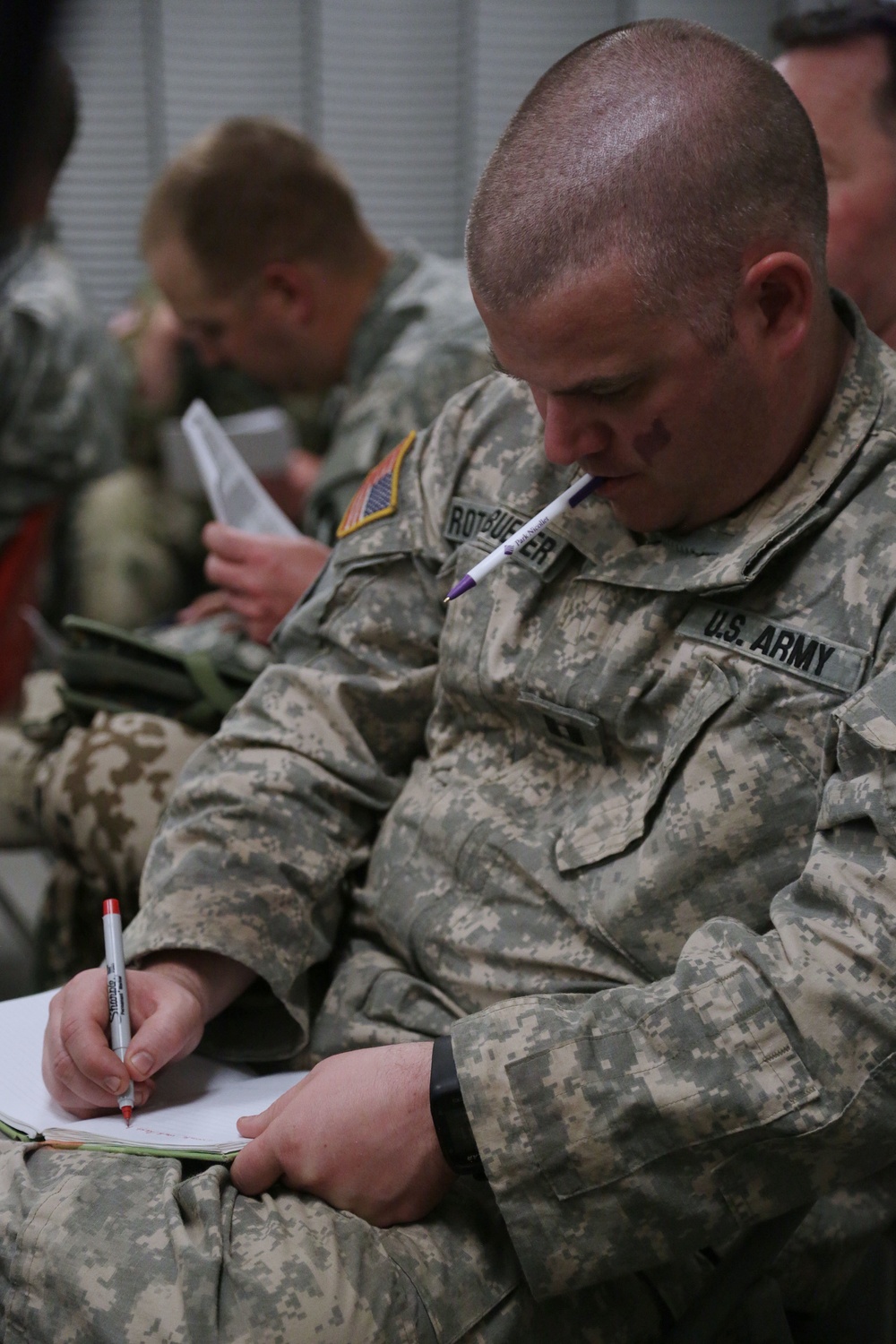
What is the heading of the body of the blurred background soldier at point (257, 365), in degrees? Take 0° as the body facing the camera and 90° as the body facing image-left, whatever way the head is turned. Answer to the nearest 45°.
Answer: approximately 90°

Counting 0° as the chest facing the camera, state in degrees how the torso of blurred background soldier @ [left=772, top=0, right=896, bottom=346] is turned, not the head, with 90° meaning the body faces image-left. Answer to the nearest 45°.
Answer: approximately 45°

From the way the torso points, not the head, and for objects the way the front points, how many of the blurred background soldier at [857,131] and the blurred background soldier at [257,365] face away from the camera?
0

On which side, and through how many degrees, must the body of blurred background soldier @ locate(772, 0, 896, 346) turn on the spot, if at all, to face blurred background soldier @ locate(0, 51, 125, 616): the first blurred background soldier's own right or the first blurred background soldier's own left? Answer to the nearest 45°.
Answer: approximately 90° to the first blurred background soldier's own right

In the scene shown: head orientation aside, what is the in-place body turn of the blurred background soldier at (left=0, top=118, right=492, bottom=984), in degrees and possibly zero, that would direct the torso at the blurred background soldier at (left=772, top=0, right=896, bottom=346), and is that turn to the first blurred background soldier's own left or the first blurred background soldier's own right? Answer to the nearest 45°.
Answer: approximately 135° to the first blurred background soldier's own left
